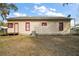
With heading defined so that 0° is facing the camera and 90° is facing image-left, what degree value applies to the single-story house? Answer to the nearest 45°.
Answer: approximately 0°
